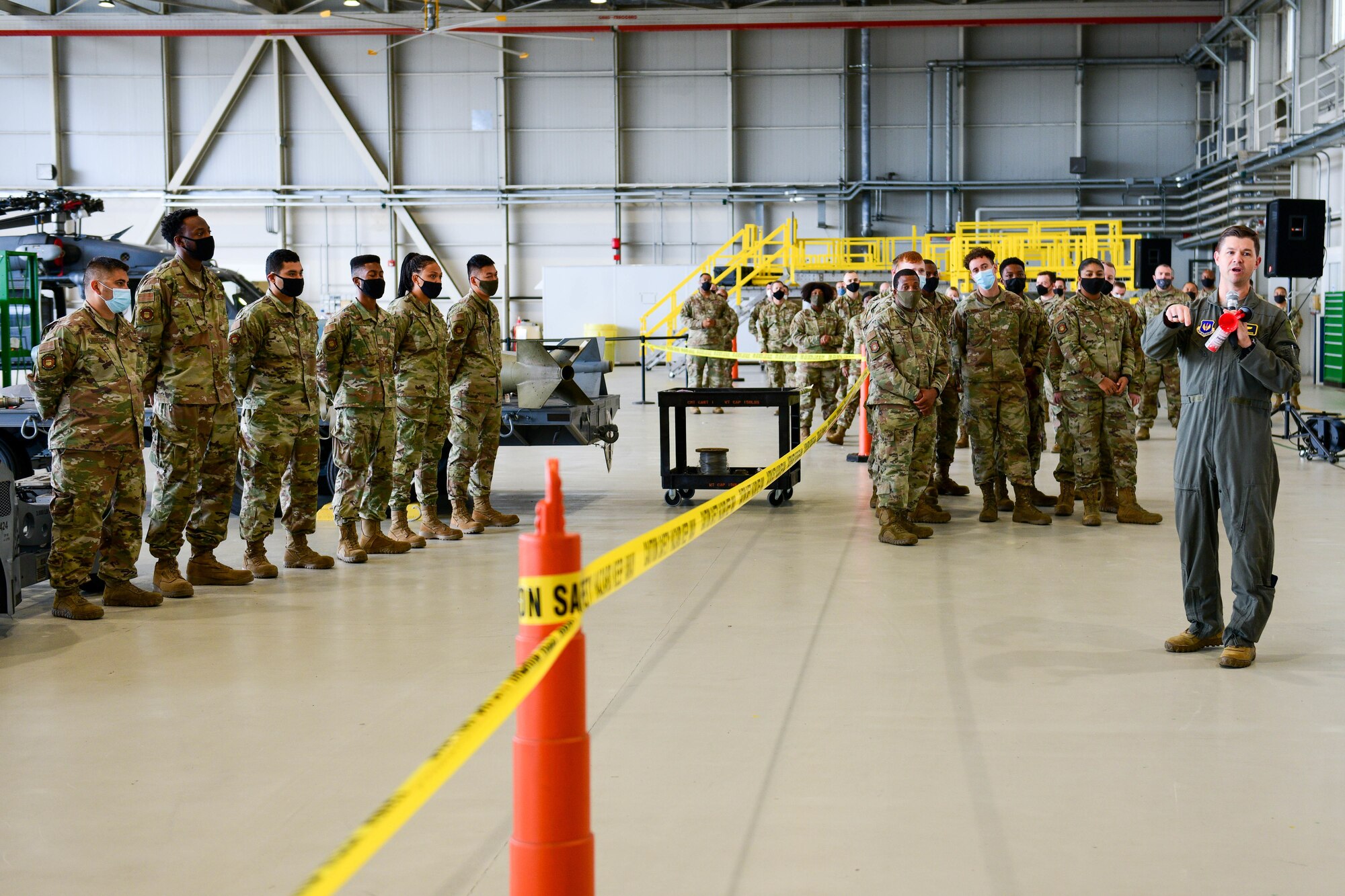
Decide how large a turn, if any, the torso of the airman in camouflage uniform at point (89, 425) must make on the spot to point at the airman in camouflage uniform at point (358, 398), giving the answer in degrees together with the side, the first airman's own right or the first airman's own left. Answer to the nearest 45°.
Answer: approximately 90° to the first airman's own left

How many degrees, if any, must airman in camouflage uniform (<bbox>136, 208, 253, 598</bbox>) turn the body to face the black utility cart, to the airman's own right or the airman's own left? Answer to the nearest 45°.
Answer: approximately 90° to the airman's own left

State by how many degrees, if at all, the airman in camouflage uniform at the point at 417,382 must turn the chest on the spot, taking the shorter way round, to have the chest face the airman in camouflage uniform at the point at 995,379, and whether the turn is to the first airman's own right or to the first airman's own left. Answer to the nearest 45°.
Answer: approximately 45° to the first airman's own left

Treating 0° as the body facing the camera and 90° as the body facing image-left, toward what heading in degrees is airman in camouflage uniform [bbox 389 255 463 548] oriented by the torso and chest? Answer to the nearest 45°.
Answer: approximately 315°

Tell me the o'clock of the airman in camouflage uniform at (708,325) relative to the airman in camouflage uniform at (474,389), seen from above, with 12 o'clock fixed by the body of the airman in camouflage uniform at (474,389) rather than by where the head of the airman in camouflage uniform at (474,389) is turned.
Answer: the airman in camouflage uniform at (708,325) is roughly at 8 o'clock from the airman in camouflage uniform at (474,389).

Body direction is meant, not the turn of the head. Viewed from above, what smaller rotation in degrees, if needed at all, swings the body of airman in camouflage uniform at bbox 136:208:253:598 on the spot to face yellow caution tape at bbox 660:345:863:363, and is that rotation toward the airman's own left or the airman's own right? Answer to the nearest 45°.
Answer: approximately 90° to the airman's own left

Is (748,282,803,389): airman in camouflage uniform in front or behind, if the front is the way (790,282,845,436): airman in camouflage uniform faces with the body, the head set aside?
behind

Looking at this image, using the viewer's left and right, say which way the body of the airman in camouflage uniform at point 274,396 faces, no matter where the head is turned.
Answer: facing the viewer and to the right of the viewer
